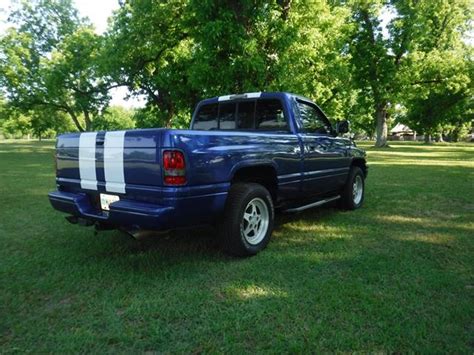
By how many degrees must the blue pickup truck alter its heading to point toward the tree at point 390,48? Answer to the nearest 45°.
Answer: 0° — it already faces it

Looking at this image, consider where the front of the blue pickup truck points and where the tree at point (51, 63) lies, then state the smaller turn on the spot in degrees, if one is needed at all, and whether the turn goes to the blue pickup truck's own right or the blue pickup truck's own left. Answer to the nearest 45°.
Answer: approximately 90° to the blue pickup truck's own left

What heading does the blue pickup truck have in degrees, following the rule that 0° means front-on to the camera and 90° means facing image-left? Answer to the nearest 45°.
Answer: approximately 225°

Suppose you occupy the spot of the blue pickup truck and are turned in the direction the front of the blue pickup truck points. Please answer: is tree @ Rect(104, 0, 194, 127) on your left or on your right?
on your left
